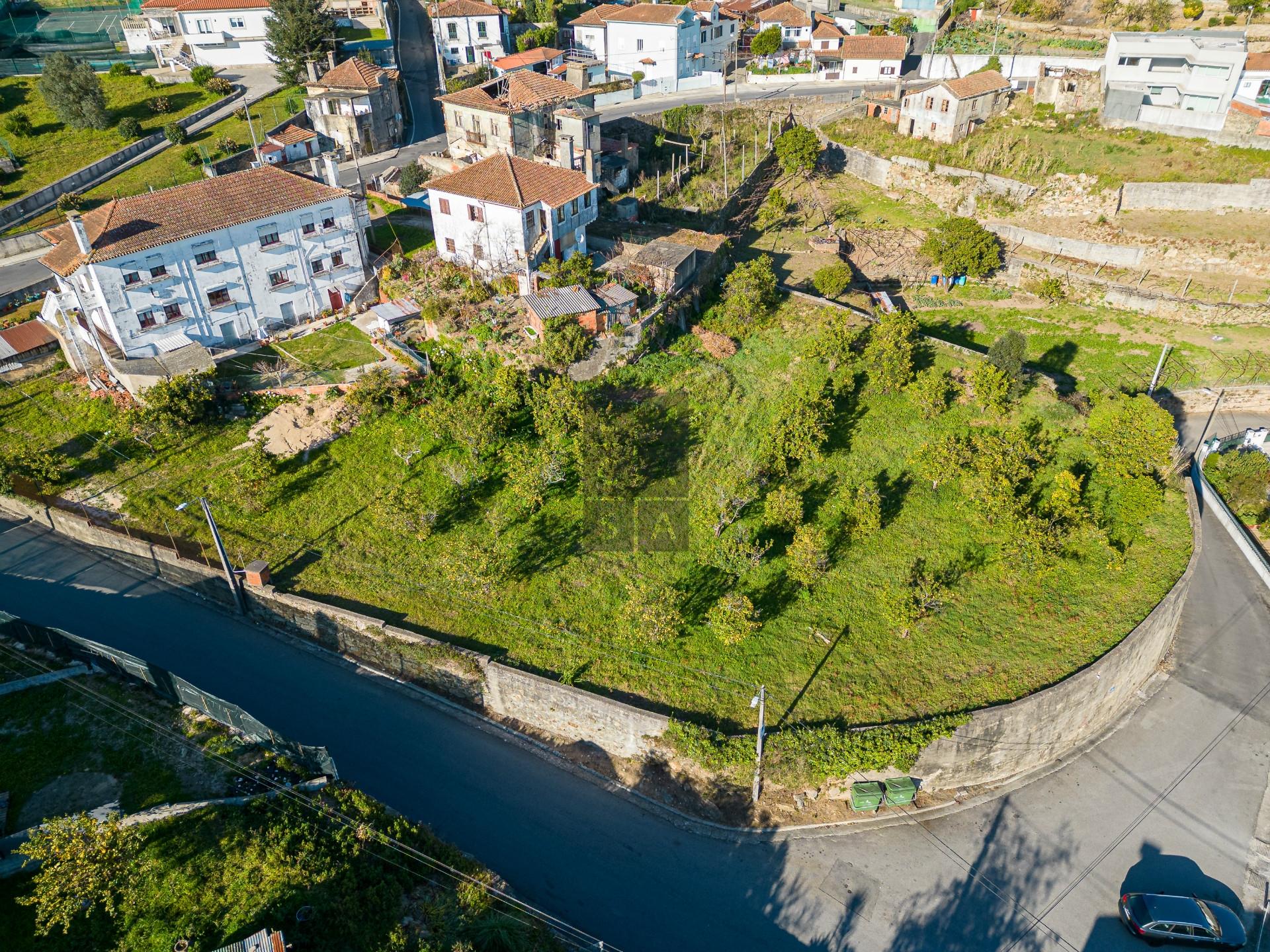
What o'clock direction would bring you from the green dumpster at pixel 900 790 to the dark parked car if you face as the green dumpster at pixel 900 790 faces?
The dark parked car is roughly at 9 o'clock from the green dumpster.

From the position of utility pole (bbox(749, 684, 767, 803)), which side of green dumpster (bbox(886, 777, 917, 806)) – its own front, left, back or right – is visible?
right

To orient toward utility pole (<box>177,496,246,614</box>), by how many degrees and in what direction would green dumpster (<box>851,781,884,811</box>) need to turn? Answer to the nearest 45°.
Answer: approximately 90° to its right

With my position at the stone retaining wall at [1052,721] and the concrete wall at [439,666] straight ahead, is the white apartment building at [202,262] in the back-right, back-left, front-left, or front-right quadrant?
front-right

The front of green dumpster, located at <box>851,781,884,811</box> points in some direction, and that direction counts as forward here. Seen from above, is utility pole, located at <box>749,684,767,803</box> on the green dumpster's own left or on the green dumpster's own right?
on the green dumpster's own right

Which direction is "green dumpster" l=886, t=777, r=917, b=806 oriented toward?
toward the camera

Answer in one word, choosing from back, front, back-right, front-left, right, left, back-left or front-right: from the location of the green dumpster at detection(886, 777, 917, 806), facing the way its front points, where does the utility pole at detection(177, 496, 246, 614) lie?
right

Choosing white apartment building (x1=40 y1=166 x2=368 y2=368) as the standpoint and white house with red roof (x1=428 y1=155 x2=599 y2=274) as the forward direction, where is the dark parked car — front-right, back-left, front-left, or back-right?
front-right

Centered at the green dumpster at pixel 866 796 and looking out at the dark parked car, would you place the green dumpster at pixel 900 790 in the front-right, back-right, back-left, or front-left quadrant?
front-left

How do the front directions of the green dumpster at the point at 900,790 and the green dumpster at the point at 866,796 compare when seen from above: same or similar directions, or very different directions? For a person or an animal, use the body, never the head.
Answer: same or similar directions

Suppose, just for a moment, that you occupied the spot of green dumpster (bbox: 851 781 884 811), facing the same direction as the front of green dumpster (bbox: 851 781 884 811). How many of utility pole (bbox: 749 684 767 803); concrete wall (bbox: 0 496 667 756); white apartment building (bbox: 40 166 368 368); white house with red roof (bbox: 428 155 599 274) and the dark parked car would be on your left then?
1

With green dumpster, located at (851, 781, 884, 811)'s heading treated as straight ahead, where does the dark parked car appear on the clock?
The dark parked car is roughly at 9 o'clock from the green dumpster.

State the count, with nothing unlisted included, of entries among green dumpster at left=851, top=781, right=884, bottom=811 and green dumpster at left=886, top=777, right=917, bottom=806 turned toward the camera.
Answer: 2

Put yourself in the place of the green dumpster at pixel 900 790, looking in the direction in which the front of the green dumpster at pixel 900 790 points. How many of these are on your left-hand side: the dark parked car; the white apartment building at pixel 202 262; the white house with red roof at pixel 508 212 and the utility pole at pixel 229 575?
1
